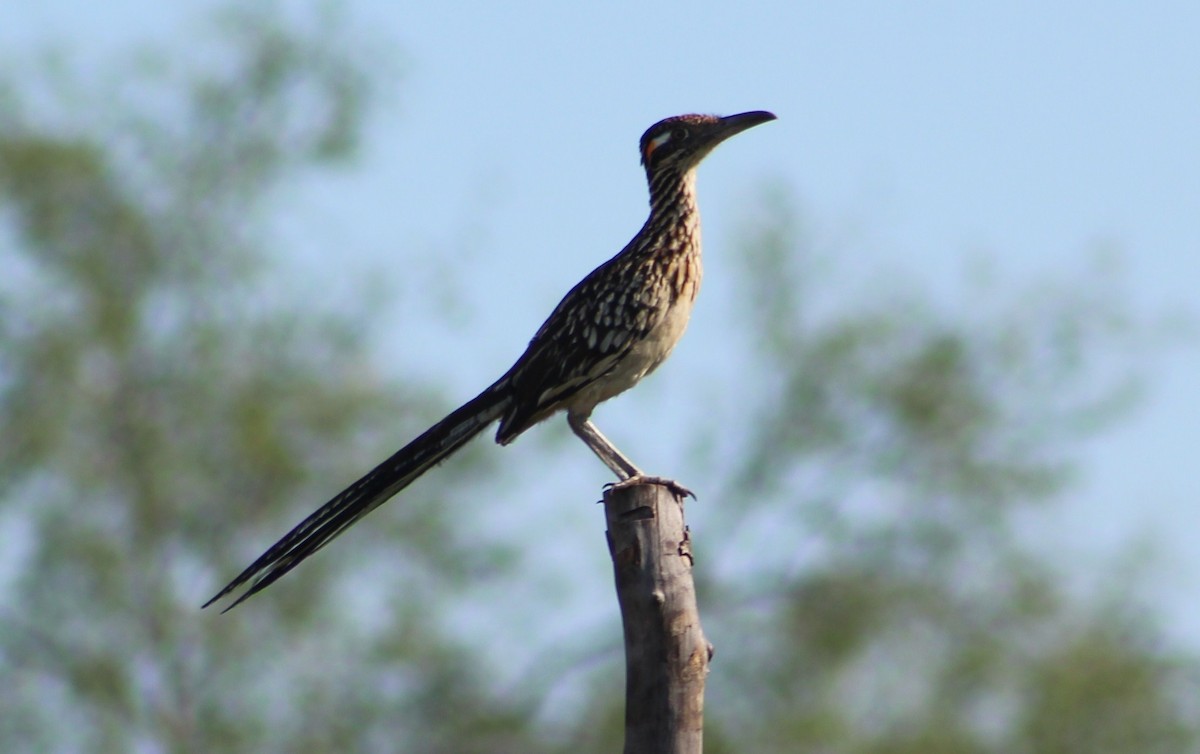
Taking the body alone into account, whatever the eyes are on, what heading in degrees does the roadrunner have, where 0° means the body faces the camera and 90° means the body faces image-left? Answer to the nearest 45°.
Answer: approximately 270°
